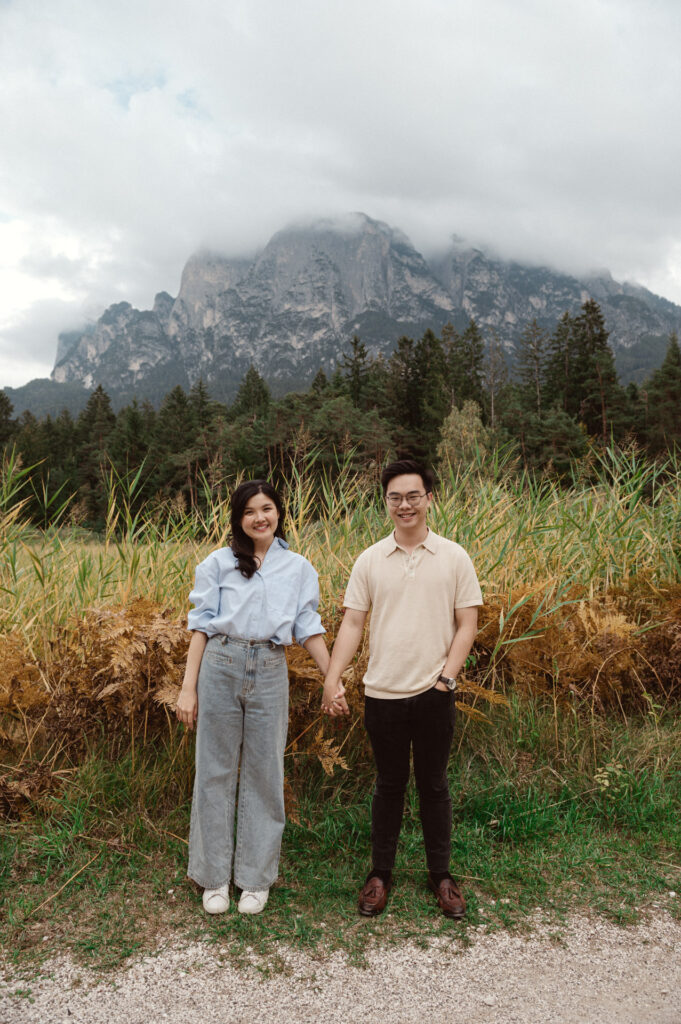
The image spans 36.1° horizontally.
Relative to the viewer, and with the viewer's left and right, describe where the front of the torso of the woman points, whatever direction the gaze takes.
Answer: facing the viewer

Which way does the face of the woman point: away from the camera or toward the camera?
toward the camera

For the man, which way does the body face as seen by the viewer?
toward the camera

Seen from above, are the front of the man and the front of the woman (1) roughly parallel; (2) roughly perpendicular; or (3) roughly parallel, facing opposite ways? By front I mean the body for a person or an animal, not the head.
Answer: roughly parallel

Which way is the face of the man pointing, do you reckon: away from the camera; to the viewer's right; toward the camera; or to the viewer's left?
toward the camera

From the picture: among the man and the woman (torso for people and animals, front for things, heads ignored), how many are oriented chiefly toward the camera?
2
